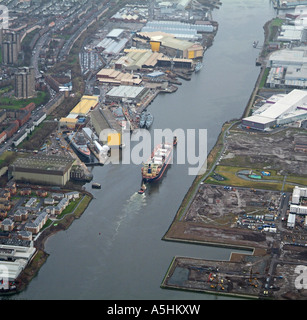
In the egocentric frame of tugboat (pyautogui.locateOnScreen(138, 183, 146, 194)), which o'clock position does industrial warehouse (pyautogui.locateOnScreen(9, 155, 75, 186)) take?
The industrial warehouse is roughly at 8 o'clock from the tugboat.

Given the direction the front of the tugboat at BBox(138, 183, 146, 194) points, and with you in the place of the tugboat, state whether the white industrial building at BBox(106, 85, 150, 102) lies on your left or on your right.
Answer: on your left

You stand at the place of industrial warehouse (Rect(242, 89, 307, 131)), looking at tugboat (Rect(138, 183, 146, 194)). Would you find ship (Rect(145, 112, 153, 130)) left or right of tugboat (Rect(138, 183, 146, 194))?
right

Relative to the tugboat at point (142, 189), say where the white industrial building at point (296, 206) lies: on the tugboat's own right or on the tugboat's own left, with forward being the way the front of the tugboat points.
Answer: on the tugboat's own right

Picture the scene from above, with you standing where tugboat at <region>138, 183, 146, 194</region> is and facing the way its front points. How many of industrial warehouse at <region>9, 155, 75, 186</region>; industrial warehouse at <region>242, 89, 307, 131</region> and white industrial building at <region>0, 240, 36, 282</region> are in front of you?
1

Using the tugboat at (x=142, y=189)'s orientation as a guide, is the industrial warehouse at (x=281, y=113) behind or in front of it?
in front

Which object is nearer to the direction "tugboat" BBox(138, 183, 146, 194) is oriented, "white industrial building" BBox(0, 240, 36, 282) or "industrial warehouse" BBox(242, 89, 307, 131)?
the industrial warehouse

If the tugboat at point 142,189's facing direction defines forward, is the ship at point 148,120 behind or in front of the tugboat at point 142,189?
in front

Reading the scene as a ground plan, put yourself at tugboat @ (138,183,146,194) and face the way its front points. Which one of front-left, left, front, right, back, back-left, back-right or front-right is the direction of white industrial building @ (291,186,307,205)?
front-right

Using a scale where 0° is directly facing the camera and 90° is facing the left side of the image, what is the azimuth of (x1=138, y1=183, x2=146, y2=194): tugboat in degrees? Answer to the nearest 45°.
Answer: approximately 225°

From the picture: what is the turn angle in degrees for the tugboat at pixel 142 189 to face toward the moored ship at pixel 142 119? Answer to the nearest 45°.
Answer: approximately 45° to its left

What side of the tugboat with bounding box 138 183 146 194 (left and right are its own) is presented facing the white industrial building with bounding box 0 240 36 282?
back
